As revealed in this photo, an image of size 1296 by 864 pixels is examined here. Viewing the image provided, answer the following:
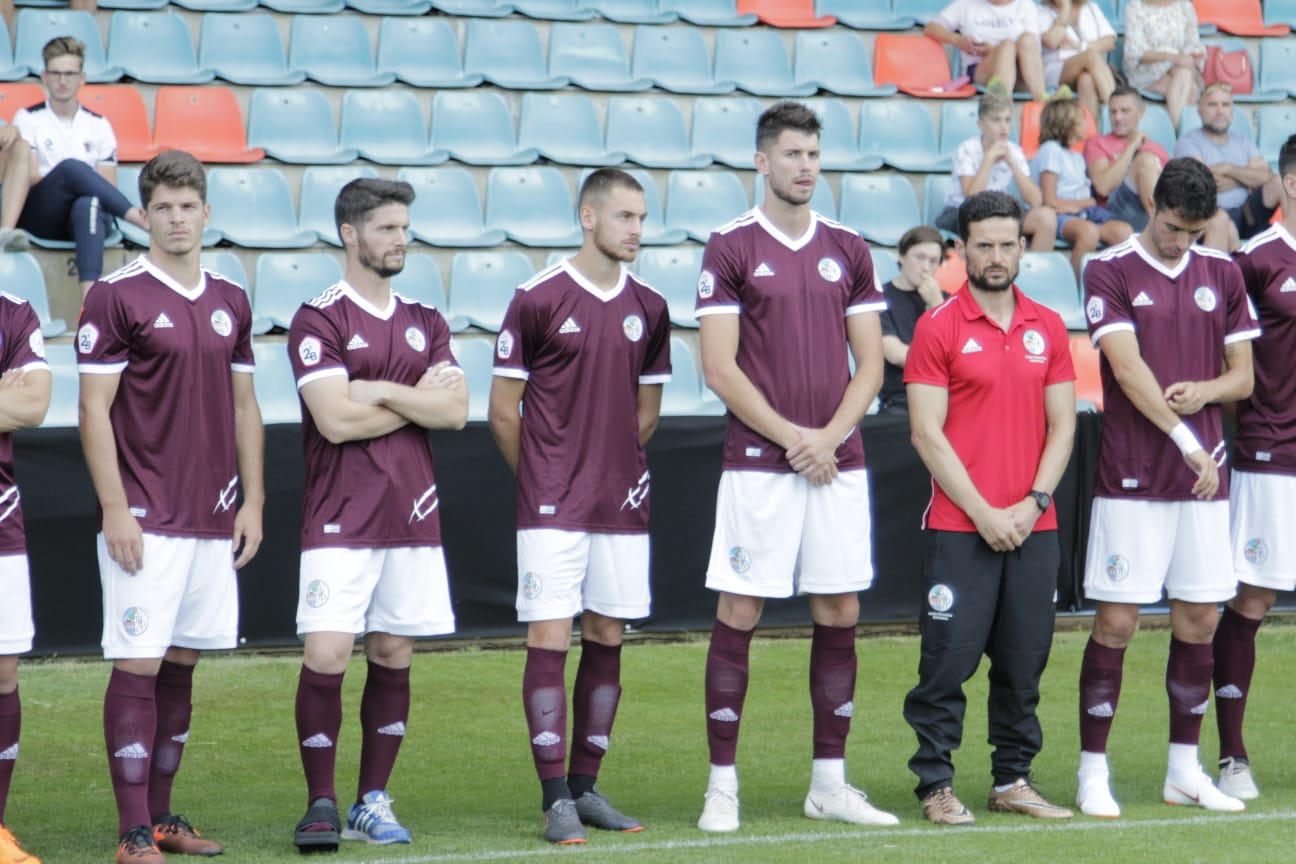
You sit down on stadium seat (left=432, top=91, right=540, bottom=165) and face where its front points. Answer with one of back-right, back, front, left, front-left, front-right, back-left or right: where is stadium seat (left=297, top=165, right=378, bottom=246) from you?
right

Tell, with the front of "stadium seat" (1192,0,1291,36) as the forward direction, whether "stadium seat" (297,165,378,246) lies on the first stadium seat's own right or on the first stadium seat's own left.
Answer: on the first stadium seat's own right

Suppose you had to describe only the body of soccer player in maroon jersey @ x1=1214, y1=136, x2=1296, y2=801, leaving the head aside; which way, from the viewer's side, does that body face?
toward the camera

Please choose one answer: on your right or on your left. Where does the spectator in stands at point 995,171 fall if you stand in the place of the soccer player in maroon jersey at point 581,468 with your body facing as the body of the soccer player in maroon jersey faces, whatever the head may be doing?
on your left

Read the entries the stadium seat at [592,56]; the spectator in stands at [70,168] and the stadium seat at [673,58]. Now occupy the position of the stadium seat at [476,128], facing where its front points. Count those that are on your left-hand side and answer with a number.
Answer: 2

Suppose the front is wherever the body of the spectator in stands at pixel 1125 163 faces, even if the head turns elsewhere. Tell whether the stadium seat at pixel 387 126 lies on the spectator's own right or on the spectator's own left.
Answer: on the spectator's own right

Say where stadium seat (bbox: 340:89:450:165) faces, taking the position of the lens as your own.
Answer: facing the viewer and to the right of the viewer

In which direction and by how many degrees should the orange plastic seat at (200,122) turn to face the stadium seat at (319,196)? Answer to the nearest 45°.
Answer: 0° — it already faces it

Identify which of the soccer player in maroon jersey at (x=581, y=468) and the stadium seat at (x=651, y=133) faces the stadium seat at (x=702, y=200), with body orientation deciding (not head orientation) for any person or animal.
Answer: the stadium seat at (x=651, y=133)

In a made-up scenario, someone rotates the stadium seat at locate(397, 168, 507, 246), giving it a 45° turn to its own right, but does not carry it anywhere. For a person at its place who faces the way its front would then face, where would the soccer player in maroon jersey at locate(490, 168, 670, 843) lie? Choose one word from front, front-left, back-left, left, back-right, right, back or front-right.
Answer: front

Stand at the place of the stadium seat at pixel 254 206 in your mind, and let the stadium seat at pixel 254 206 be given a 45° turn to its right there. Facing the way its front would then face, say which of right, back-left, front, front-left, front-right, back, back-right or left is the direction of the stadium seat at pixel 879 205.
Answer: left

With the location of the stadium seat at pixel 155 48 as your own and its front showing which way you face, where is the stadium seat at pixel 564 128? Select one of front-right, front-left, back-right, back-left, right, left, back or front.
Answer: front-left

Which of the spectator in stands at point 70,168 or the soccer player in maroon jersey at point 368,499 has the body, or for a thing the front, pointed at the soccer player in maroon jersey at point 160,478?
the spectator in stands

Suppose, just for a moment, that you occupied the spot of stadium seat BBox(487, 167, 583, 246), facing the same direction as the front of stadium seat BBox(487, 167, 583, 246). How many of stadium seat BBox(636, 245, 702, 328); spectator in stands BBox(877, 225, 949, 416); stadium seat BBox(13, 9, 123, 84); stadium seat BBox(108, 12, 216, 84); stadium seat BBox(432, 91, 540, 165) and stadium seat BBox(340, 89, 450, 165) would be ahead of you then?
2

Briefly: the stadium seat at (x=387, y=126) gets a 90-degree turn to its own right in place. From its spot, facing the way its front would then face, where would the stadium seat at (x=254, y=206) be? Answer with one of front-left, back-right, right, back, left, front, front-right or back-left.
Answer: front
